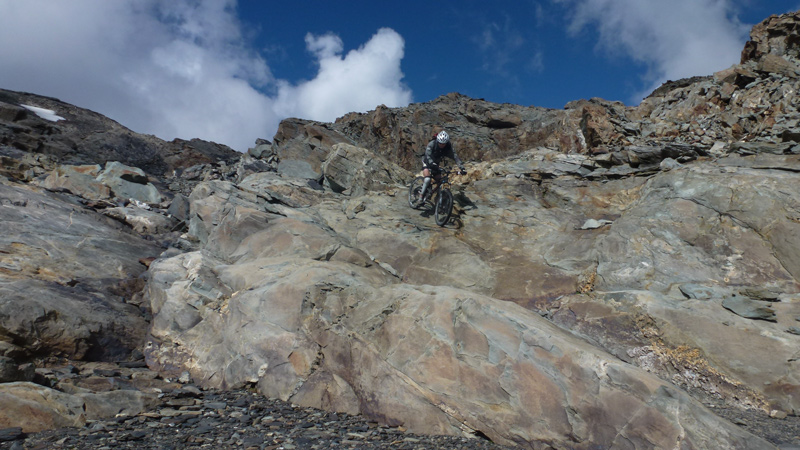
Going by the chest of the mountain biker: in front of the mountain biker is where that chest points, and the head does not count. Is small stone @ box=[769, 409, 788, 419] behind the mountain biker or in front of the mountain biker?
in front

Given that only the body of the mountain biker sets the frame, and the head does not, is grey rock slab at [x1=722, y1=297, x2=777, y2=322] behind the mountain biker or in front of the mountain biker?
in front

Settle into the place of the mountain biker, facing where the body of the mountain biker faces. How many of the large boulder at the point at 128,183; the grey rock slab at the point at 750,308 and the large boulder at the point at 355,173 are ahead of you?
1

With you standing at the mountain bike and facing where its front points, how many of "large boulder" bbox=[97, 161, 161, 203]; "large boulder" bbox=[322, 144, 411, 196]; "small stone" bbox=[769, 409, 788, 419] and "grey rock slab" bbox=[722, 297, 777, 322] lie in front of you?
2

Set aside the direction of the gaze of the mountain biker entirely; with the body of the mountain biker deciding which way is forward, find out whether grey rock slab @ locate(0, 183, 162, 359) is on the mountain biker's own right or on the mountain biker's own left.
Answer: on the mountain biker's own right

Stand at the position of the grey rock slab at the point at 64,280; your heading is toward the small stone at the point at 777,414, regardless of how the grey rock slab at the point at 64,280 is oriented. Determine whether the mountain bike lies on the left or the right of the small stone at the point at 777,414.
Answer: left

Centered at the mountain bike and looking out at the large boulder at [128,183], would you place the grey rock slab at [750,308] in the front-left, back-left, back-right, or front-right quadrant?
back-left

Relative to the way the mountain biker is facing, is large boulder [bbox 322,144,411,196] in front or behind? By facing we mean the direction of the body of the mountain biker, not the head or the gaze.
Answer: behind

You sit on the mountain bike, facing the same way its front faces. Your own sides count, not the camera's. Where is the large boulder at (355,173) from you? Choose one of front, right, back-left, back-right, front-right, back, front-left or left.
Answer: back

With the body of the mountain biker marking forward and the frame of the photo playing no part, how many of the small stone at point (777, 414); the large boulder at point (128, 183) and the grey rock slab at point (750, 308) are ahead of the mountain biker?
2

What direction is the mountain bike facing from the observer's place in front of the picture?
facing the viewer and to the right of the viewer
